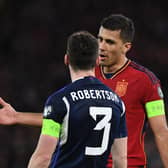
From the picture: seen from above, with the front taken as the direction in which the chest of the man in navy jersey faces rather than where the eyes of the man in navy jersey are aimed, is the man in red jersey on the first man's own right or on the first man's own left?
on the first man's own right

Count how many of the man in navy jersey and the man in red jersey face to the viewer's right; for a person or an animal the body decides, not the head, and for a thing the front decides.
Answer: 0

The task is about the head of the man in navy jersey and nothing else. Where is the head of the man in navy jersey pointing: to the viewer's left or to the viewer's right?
to the viewer's right

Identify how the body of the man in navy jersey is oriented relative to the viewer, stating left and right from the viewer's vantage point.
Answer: facing away from the viewer and to the left of the viewer

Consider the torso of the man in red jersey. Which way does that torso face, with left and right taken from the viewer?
facing the viewer and to the left of the viewer

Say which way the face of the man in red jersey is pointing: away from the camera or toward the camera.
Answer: toward the camera
